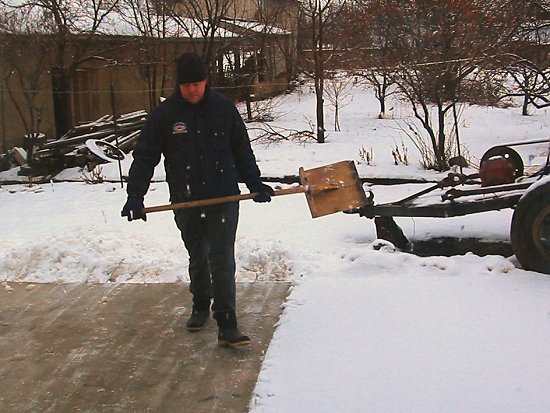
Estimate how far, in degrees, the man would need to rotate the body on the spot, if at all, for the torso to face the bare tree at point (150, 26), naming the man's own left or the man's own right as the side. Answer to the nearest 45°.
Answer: approximately 180°

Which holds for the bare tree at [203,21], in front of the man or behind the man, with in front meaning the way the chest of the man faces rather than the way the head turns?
behind

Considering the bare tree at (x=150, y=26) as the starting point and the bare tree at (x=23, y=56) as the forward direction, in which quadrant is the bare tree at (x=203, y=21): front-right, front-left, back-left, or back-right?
back-left

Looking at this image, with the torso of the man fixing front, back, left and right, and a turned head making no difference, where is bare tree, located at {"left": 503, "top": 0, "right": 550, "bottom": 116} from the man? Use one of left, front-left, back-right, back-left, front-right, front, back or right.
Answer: back-left

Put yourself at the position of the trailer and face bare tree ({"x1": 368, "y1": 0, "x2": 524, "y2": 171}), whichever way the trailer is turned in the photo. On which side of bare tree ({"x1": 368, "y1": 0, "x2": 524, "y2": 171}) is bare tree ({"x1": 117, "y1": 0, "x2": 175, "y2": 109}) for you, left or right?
left

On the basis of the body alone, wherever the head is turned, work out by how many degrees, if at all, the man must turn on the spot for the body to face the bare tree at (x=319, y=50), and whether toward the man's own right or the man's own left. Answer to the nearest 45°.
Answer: approximately 180°

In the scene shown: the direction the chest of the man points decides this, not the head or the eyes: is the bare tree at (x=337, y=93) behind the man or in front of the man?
behind

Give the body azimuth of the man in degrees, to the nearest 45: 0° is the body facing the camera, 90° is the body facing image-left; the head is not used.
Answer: approximately 0°
